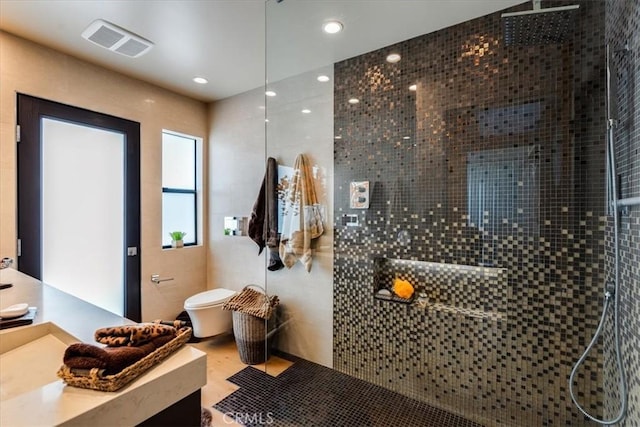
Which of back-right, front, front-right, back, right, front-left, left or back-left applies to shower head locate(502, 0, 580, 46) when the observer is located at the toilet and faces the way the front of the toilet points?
left

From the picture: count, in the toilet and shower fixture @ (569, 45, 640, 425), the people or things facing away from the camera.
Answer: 0

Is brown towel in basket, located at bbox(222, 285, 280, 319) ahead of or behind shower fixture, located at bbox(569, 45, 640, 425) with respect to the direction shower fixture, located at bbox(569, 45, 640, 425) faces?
ahead

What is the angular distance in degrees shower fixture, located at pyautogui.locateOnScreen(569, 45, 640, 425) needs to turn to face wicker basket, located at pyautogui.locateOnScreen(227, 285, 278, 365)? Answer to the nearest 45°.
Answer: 0° — it already faces it

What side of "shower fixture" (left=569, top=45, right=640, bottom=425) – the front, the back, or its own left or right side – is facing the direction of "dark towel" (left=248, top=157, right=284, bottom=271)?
front

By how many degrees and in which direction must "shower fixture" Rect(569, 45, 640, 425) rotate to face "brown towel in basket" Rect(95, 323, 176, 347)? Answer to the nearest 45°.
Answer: approximately 45° to its left

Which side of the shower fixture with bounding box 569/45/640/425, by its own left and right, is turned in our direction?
left

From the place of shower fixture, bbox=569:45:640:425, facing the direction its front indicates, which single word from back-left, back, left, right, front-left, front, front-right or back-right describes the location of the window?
front

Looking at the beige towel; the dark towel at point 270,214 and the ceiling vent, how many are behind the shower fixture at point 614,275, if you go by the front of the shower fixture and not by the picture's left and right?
0

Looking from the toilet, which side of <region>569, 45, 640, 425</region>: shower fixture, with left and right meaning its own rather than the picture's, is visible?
front

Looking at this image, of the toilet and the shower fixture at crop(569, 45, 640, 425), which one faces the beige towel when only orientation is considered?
the shower fixture
